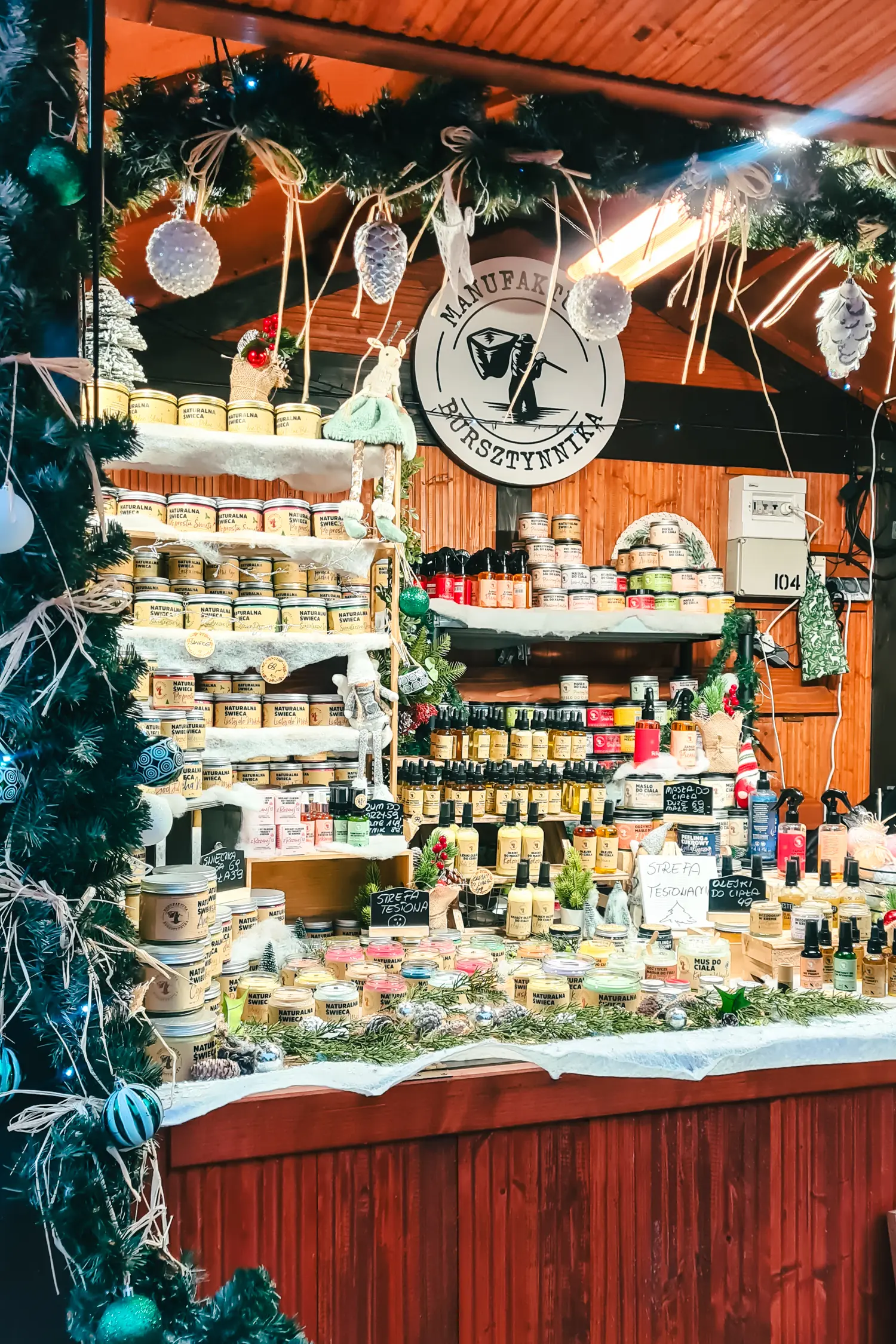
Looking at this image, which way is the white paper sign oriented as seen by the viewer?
toward the camera

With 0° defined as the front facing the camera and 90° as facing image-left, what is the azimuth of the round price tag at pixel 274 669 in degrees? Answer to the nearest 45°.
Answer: approximately 0°

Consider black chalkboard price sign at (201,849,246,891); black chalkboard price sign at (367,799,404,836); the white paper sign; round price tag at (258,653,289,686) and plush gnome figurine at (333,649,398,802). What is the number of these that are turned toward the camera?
5

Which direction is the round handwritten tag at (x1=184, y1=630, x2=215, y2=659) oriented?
toward the camera

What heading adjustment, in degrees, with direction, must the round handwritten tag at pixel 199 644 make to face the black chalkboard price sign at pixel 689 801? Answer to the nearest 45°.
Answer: approximately 90° to its left

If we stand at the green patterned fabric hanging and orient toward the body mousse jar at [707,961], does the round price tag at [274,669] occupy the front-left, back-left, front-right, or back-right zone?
front-right

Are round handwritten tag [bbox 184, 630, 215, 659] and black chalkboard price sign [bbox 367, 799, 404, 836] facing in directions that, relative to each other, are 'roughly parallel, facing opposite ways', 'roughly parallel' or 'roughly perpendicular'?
roughly parallel

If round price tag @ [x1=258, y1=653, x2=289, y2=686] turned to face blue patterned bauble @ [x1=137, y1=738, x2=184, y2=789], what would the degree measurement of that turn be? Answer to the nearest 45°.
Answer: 0° — it already faces it

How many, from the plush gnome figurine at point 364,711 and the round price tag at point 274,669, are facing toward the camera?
2

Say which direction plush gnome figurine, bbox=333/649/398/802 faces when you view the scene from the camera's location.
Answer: facing the viewer

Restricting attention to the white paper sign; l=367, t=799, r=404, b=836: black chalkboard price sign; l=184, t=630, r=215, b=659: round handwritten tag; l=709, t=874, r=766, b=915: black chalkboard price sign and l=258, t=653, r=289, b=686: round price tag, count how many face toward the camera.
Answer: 5

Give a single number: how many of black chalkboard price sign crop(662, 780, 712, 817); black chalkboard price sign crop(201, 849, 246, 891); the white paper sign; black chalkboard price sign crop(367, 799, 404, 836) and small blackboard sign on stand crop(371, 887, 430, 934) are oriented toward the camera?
5
